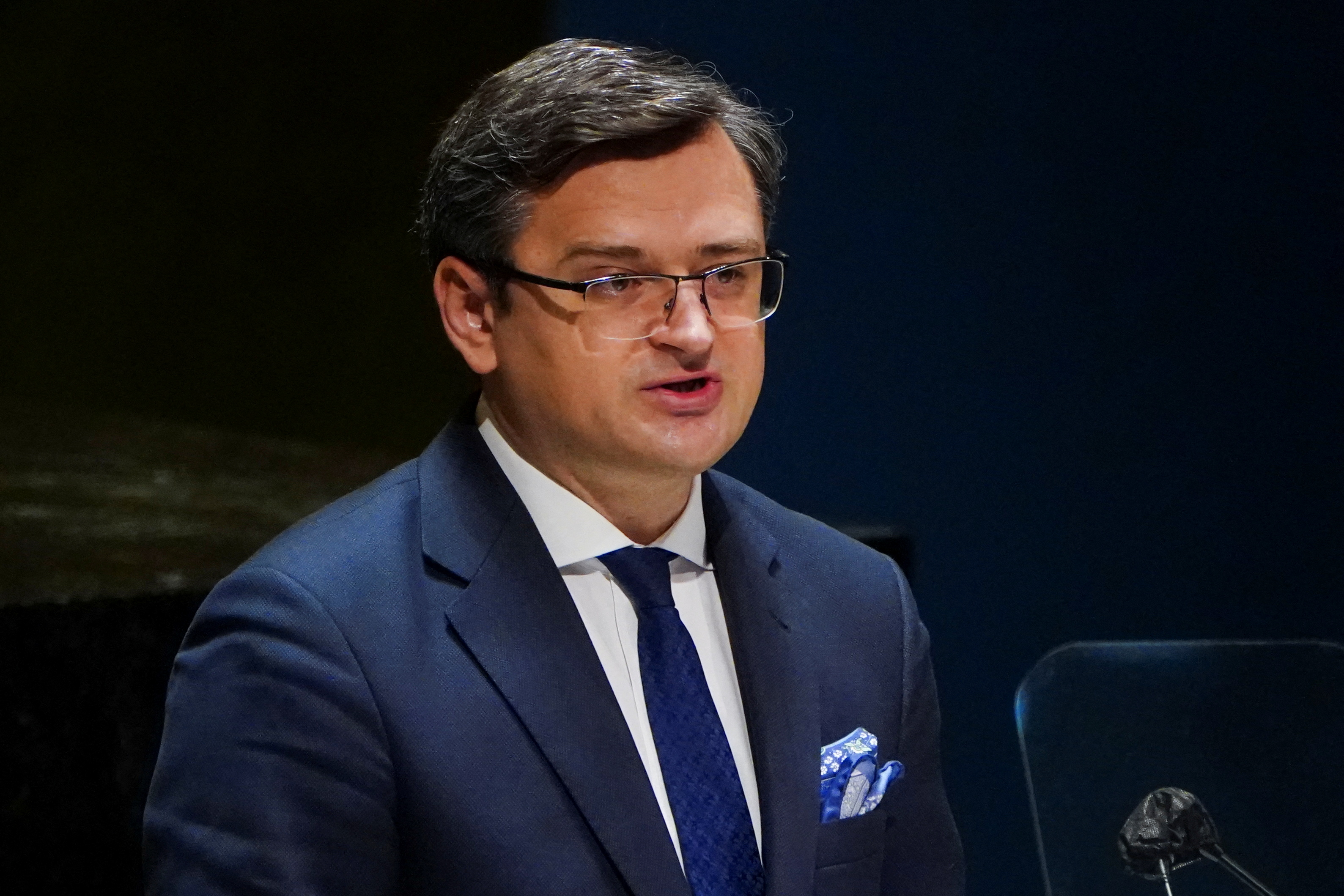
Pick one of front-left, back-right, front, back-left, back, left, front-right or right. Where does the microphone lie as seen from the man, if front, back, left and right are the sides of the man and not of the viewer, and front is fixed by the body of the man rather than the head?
front-left

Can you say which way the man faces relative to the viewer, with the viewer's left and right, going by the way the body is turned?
facing the viewer and to the right of the viewer

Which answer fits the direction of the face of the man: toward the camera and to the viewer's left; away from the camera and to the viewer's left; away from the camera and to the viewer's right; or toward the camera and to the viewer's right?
toward the camera and to the viewer's right

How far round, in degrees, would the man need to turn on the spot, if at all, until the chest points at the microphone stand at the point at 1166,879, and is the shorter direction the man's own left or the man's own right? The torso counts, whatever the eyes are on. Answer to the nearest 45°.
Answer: approximately 45° to the man's own left
